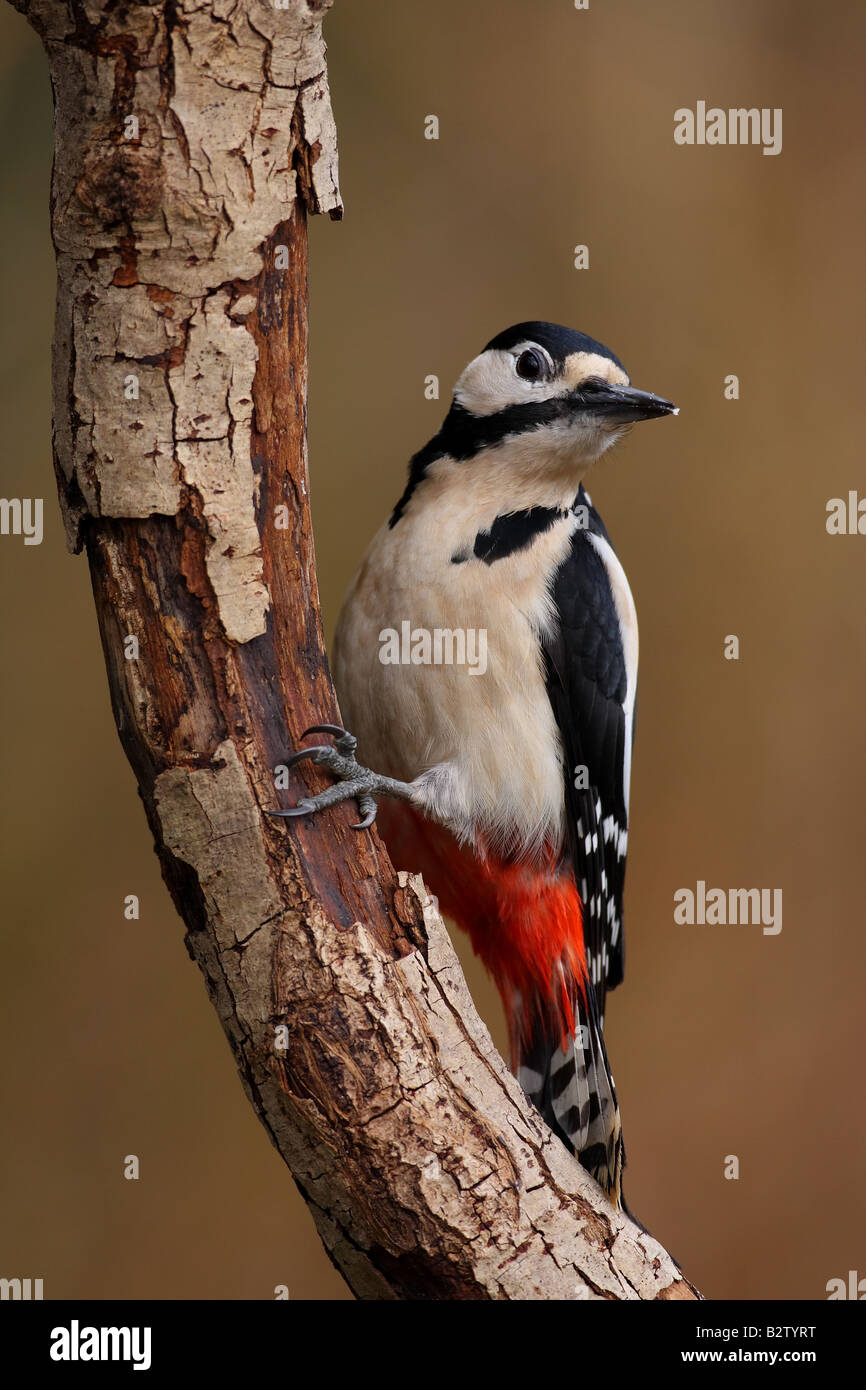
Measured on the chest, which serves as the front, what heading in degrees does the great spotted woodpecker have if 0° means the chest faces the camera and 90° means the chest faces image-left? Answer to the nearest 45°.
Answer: approximately 45°
